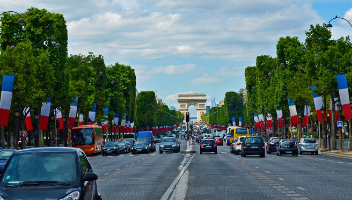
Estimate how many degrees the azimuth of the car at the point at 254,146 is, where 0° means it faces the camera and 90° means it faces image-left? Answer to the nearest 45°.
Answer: approximately 180°

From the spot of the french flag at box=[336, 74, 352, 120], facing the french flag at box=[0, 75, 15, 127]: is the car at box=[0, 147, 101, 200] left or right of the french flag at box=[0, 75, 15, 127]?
left

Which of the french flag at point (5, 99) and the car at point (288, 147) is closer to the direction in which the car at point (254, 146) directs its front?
the car

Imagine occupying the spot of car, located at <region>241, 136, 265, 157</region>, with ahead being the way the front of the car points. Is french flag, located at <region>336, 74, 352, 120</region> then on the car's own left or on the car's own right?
on the car's own right

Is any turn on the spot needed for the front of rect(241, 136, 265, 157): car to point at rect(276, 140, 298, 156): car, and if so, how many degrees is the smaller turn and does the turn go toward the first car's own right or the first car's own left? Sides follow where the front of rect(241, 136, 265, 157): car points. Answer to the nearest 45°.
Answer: approximately 45° to the first car's own right

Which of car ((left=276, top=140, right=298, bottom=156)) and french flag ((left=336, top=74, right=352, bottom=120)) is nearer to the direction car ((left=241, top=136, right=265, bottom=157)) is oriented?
the car

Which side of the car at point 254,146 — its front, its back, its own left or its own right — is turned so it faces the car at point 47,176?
back

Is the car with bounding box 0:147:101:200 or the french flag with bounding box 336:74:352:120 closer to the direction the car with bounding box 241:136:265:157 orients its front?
the french flag
